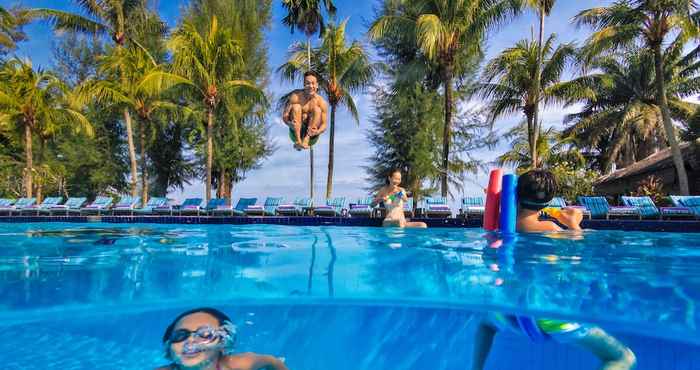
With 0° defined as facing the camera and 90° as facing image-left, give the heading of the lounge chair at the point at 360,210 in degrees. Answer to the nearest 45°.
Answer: approximately 45°

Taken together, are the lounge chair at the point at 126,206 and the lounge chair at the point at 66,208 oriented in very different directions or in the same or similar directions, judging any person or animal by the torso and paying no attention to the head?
same or similar directions

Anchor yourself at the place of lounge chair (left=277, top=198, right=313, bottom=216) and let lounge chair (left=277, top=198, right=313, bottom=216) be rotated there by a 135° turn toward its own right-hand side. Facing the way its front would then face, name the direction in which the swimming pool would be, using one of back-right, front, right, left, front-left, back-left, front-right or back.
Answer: back

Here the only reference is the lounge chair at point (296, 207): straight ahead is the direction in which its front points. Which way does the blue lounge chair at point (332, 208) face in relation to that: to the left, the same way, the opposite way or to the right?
the same way

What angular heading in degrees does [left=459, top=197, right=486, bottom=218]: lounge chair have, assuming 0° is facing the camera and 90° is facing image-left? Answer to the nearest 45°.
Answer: approximately 0°

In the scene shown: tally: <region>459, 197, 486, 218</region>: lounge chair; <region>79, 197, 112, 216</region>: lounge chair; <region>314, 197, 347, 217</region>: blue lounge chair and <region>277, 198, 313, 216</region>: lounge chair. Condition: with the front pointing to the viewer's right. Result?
0

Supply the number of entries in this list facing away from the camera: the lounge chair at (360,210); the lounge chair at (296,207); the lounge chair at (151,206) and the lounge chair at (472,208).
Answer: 0

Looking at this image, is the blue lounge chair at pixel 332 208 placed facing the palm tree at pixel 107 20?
no

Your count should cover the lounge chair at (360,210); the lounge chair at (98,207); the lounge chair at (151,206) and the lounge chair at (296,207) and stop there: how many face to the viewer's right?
0

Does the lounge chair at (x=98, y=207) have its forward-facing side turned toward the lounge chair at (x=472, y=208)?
no

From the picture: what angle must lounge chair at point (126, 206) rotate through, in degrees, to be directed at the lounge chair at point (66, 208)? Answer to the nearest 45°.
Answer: approximately 90° to its right

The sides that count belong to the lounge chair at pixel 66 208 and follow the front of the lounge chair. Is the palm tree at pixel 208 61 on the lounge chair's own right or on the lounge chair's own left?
on the lounge chair's own left

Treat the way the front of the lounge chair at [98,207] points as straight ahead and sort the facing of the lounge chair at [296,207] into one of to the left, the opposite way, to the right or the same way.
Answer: the same way

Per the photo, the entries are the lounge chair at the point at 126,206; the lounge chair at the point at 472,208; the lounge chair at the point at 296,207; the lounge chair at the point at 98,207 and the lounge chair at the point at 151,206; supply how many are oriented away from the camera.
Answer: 0

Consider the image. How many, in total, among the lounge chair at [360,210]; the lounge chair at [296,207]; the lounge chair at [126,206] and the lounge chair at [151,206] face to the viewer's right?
0

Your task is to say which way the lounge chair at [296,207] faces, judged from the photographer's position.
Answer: facing the viewer and to the left of the viewer

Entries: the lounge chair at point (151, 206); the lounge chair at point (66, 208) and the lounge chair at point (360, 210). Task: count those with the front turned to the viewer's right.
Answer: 0

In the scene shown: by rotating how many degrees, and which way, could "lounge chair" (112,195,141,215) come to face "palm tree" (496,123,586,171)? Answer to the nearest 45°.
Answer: approximately 135° to its left
